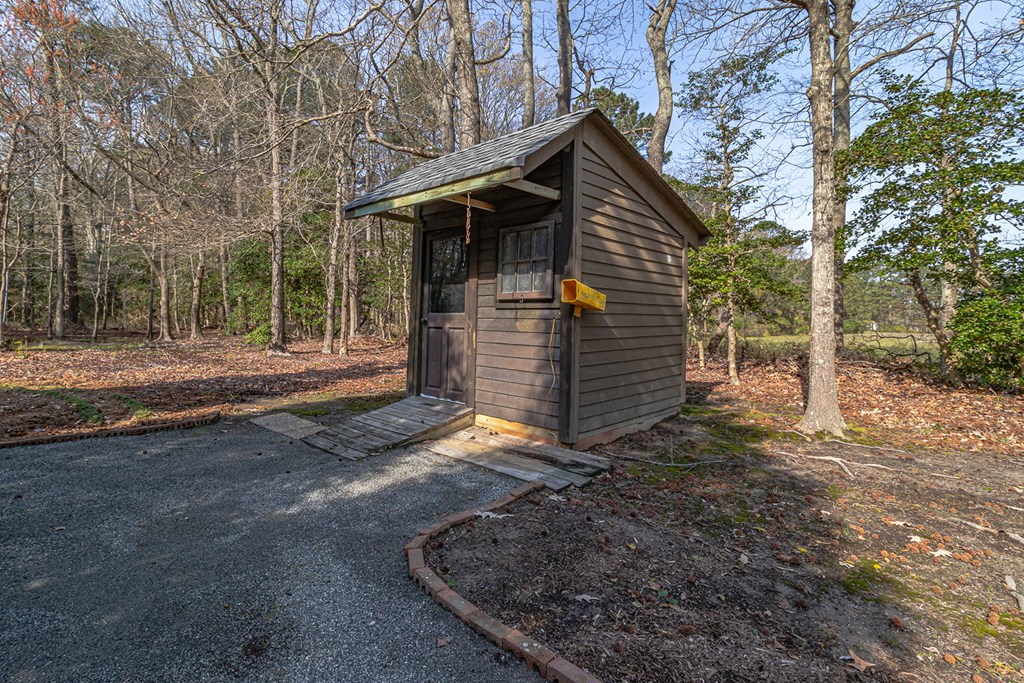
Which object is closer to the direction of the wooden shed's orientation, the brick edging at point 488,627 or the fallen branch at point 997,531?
the brick edging

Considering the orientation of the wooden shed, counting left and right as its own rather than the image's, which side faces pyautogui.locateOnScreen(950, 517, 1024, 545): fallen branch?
left

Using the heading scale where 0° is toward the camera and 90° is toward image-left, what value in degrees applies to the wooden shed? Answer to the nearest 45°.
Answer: approximately 45°

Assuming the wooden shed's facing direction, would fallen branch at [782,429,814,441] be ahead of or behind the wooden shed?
behind
